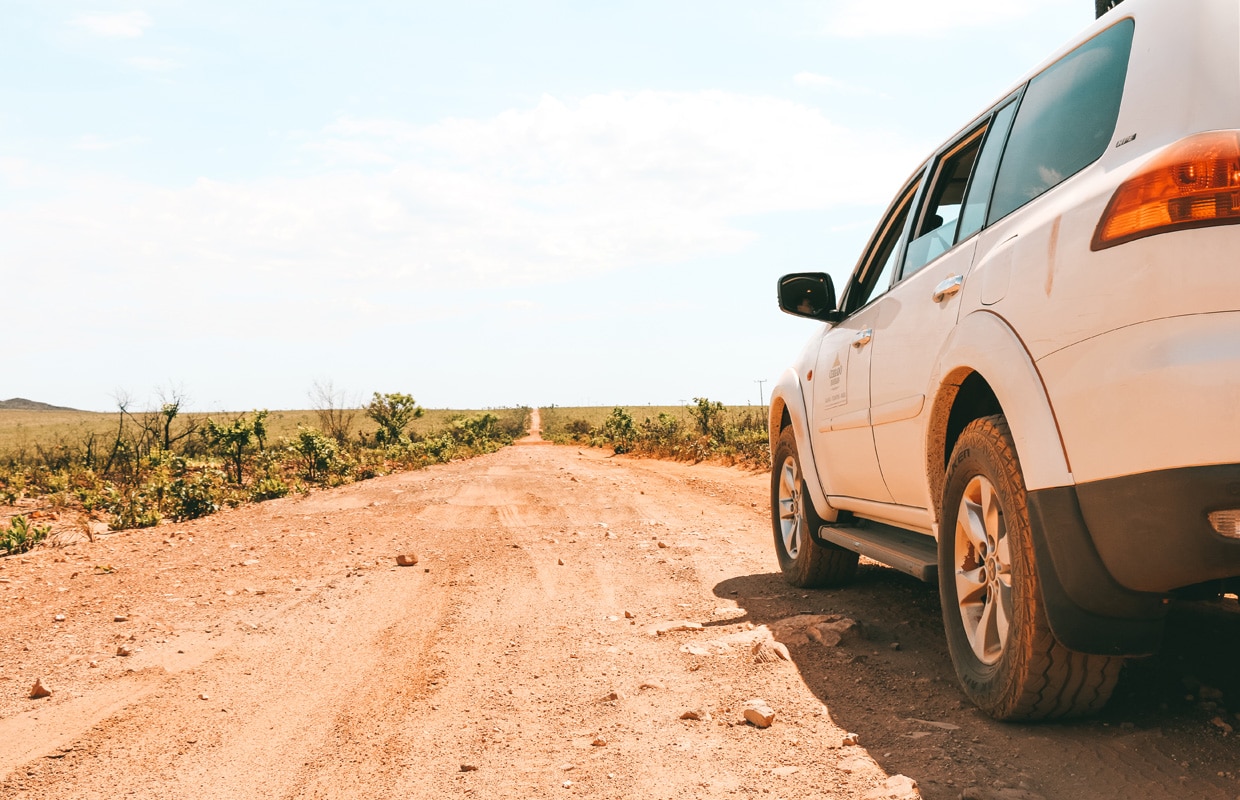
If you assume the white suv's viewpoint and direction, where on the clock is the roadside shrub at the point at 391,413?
The roadside shrub is roughly at 12 o'clock from the white suv.

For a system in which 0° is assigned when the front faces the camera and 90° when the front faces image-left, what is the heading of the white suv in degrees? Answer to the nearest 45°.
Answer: approximately 135°

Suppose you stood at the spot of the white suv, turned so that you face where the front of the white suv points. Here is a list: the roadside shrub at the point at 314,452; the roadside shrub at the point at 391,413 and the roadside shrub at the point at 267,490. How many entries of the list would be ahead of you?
3

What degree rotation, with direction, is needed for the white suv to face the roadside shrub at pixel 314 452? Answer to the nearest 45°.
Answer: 0° — it already faces it
